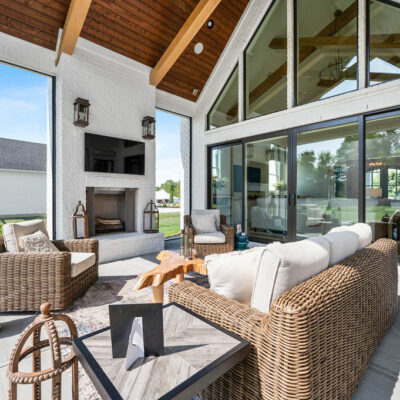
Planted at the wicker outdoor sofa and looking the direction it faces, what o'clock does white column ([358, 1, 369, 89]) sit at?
The white column is roughly at 2 o'clock from the wicker outdoor sofa.

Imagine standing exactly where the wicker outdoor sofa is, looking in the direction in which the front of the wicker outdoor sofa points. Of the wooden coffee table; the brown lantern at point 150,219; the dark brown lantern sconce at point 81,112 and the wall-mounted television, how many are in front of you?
4

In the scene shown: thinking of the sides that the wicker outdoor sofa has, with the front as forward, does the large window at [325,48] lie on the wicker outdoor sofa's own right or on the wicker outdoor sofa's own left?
on the wicker outdoor sofa's own right

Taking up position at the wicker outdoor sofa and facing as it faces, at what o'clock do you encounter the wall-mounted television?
The wall-mounted television is roughly at 12 o'clock from the wicker outdoor sofa.

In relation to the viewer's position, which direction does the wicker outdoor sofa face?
facing away from the viewer and to the left of the viewer

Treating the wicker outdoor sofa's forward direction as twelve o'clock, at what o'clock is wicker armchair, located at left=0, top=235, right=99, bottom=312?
The wicker armchair is roughly at 11 o'clock from the wicker outdoor sofa.

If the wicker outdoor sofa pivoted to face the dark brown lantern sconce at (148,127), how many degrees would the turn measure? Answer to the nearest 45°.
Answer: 0° — it already faces it

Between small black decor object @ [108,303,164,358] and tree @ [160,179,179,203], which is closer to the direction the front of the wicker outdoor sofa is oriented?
the tree

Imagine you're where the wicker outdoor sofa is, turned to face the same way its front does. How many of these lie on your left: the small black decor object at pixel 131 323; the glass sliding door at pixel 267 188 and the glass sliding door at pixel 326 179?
1

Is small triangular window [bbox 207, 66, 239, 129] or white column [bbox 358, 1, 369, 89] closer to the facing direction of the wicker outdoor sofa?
the small triangular window

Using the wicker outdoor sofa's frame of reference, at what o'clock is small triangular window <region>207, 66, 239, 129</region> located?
The small triangular window is roughly at 1 o'clock from the wicker outdoor sofa.

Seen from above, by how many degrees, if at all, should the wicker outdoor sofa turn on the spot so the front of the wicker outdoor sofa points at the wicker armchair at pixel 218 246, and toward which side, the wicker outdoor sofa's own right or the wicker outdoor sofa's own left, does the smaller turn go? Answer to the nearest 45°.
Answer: approximately 45° to the wicker outdoor sofa's own right

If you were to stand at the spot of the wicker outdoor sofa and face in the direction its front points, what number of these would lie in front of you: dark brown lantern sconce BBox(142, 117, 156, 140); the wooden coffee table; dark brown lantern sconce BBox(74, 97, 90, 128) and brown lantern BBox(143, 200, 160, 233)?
4

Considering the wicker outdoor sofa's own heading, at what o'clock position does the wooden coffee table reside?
The wooden coffee table is roughly at 12 o'clock from the wicker outdoor sofa.

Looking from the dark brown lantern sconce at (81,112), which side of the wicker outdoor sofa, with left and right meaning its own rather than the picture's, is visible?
front

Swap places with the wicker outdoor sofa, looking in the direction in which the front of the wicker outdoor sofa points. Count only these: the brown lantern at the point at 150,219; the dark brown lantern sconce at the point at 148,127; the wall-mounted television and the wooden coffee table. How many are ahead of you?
4

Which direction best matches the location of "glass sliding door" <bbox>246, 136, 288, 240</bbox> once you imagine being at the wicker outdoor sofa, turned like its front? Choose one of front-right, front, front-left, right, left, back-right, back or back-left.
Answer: front-right
